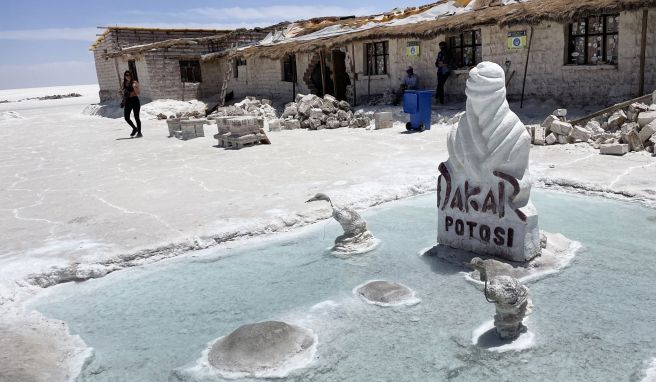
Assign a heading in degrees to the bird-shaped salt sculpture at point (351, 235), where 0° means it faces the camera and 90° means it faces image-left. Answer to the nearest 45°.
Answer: approximately 90°

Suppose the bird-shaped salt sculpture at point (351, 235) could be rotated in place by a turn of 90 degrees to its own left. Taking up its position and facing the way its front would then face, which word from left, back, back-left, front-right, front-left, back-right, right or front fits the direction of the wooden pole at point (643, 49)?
back-left

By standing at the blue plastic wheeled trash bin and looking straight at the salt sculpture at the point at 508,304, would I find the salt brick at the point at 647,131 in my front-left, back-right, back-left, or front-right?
front-left

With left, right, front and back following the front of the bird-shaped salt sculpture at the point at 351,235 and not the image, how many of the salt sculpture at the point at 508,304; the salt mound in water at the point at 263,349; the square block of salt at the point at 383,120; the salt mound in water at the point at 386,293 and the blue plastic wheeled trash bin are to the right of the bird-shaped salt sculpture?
2

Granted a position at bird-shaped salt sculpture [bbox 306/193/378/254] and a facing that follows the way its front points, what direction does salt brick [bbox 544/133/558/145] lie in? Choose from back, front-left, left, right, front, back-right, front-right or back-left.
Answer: back-right

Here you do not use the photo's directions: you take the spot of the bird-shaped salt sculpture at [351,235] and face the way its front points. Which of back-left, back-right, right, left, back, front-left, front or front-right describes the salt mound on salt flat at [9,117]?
front-right

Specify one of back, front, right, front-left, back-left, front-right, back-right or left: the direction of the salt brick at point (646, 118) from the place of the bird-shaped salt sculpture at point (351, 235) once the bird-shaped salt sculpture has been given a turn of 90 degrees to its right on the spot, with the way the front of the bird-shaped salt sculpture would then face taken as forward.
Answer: front-right
